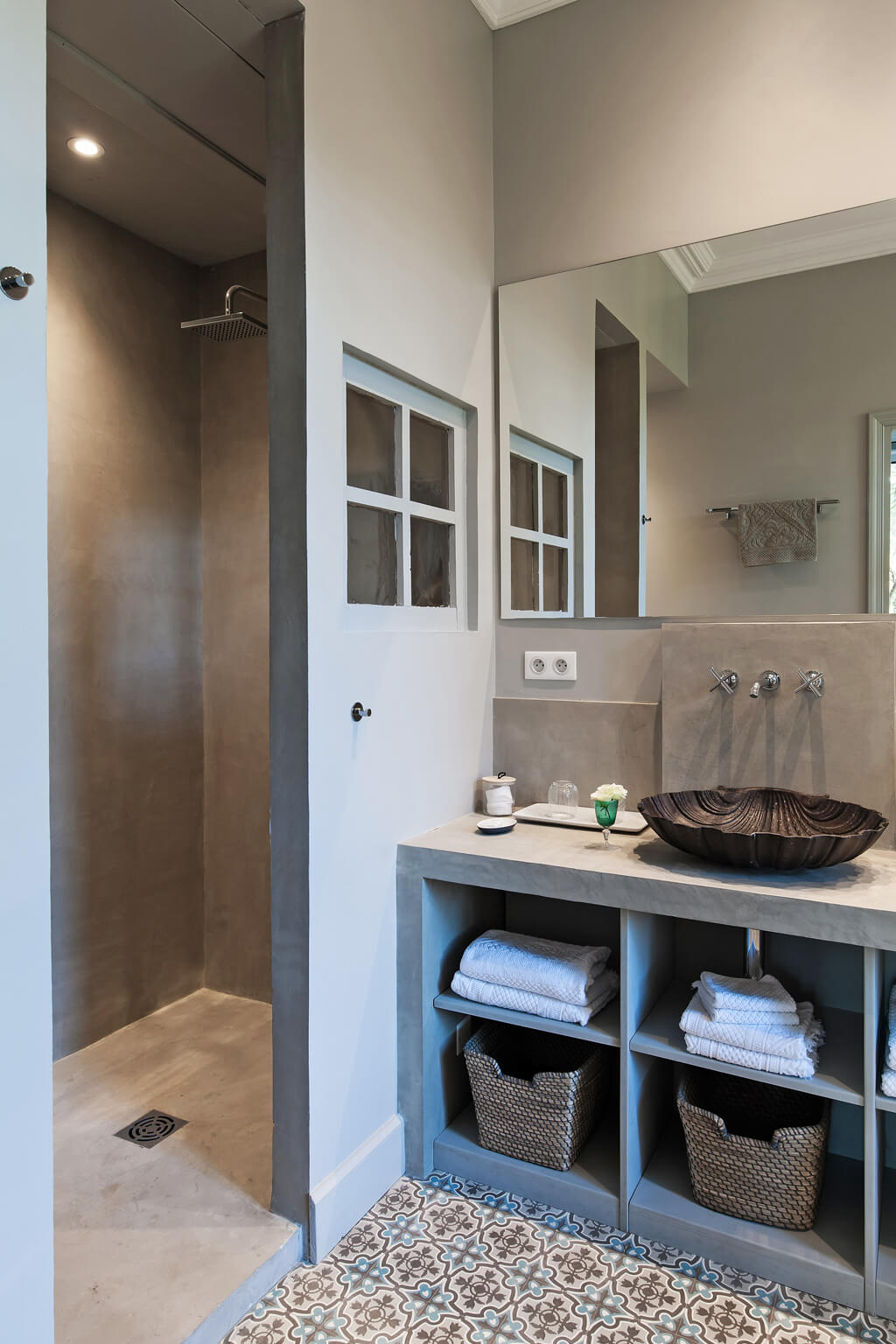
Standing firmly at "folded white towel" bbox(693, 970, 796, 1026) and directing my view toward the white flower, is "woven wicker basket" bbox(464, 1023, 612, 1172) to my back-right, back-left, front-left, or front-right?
front-left

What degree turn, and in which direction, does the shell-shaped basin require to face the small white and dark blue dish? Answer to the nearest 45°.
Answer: approximately 90° to its right

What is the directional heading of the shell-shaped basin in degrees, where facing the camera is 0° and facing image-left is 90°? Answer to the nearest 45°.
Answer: approximately 0°

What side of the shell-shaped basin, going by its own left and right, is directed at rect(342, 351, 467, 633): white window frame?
right
